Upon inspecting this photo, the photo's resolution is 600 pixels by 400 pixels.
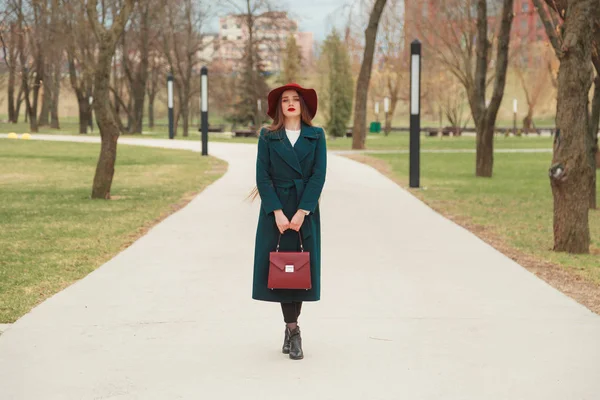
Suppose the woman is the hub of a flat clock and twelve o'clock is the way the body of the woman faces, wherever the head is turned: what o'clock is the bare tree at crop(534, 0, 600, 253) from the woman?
The bare tree is roughly at 7 o'clock from the woman.

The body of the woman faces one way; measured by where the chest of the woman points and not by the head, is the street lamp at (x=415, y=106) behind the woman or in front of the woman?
behind

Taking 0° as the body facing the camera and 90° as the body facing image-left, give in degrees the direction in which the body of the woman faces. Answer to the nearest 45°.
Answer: approximately 0°
